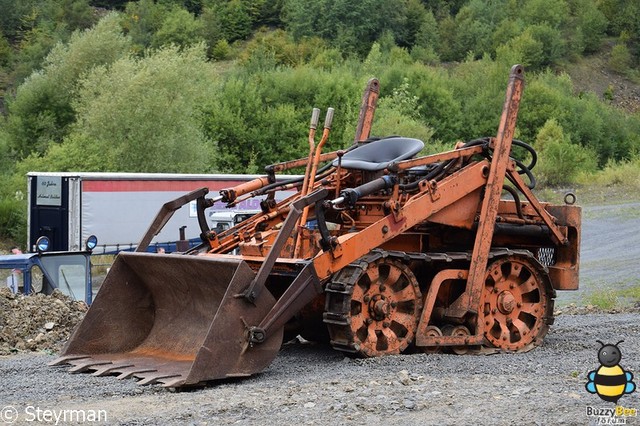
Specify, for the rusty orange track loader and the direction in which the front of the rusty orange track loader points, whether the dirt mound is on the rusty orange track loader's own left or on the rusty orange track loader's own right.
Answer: on the rusty orange track loader's own right

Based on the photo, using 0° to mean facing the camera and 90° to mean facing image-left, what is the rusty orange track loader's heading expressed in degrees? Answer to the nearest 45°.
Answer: approximately 45°

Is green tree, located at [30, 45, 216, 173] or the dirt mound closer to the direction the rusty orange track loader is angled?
the dirt mound

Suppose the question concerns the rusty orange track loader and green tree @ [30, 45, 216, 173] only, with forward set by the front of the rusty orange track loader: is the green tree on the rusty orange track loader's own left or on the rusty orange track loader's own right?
on the rusty orange track loader's own right

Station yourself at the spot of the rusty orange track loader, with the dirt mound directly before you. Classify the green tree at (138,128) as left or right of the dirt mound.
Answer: right
